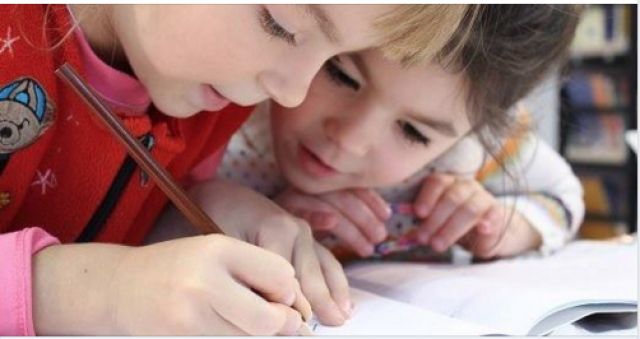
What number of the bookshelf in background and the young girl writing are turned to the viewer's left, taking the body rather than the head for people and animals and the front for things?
0

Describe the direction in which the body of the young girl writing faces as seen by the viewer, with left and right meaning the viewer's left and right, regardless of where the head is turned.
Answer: facing the viewer and to the right of the viewer

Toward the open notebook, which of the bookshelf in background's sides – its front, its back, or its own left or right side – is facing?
front

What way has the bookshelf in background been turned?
toward the camera

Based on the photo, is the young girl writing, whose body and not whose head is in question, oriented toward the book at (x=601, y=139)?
no

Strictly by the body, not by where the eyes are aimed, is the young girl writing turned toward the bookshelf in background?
no
